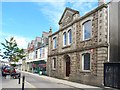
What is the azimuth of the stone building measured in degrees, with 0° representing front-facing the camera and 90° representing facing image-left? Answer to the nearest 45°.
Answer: approximately 45°
